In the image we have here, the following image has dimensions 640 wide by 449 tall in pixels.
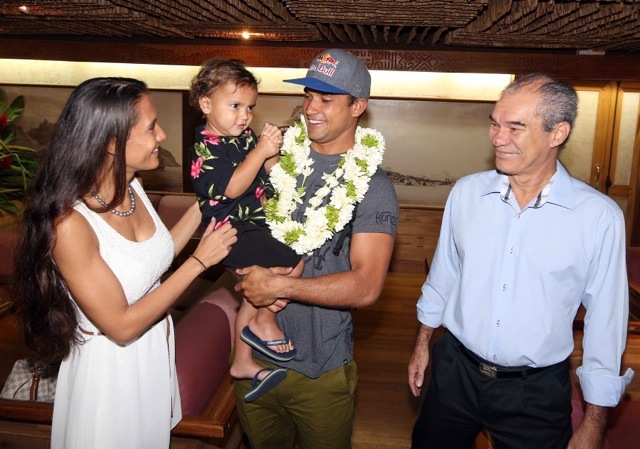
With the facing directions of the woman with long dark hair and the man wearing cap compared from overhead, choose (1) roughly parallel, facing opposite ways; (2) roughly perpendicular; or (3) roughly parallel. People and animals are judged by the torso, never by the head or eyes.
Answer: roughly perpendicular

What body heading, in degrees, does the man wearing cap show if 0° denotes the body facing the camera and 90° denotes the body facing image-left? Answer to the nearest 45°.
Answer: approximately 45°

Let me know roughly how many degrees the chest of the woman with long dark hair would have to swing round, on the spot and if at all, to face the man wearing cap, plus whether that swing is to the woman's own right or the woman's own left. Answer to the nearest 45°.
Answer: approximately 45° to the woman's own left

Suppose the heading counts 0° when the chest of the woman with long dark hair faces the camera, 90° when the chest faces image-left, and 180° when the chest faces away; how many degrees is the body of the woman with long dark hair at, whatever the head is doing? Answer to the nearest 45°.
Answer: approximately 315°

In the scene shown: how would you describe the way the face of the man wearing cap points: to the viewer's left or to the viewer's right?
to the viewer's left

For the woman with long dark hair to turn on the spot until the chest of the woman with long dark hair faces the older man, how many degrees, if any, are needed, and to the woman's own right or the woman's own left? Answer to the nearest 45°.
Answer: approximately 45° to the woman's own left

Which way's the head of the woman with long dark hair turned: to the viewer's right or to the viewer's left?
to the viewer's right

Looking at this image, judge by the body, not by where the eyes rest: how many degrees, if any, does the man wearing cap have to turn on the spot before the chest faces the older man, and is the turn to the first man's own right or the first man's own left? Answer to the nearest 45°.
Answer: approximately 135° to the first man's own left
